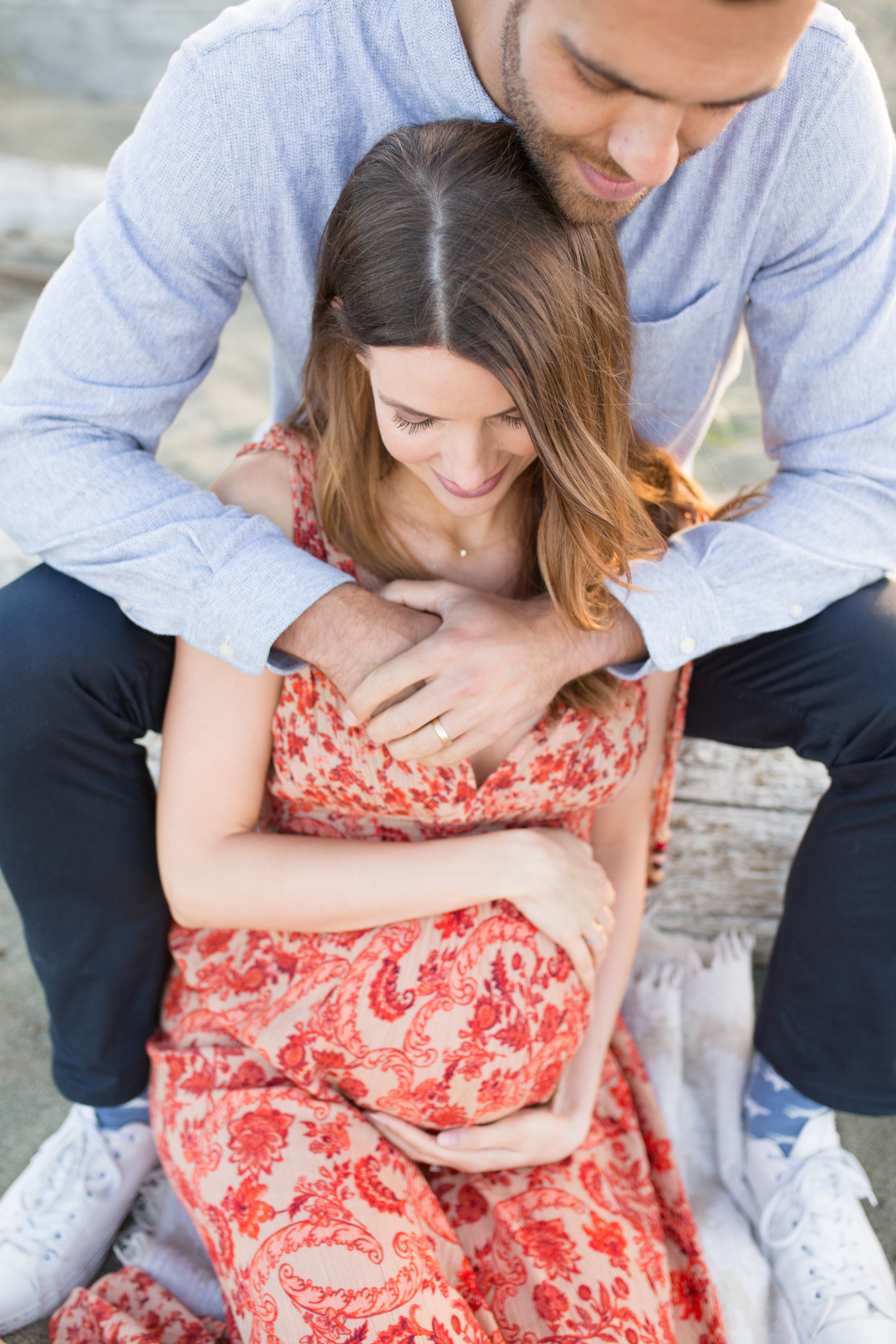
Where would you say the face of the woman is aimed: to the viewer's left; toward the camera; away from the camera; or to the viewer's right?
toward the camera

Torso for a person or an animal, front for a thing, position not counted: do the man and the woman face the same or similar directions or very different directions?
same or similar directions

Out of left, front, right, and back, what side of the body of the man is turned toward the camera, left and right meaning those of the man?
front

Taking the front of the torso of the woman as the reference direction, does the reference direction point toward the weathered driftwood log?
no

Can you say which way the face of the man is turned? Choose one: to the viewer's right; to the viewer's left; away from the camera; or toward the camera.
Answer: toward the camera
